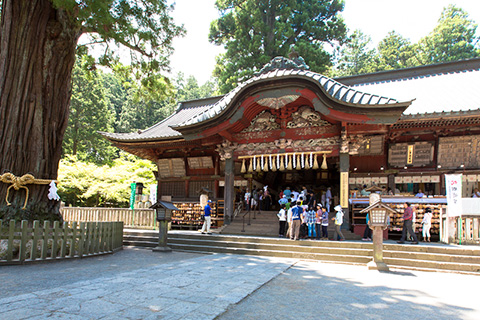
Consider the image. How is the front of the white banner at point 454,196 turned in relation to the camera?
facing the viewer

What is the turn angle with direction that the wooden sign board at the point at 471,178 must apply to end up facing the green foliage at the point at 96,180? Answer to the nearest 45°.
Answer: approximately 90° to its right

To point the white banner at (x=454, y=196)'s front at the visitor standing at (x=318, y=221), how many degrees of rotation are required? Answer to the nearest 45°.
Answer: approximately 90° to its right

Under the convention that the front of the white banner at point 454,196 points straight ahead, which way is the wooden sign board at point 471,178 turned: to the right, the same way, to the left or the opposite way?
the same way

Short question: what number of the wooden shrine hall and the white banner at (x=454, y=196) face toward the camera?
2

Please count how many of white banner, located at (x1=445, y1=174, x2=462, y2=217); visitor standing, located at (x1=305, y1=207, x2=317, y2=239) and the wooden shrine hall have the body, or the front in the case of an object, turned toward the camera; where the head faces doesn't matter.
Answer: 2

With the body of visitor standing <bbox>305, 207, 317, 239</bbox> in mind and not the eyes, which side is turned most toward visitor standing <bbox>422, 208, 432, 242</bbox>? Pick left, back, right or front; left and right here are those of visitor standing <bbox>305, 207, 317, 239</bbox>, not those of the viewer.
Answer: right

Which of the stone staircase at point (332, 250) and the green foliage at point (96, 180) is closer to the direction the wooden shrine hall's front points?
the stone staircase

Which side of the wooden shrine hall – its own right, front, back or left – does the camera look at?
front

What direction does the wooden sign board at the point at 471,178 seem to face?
toward the camera

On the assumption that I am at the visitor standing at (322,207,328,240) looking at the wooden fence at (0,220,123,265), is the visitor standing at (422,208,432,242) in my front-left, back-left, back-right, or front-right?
back-left

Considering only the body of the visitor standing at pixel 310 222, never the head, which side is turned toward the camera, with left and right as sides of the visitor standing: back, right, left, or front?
back

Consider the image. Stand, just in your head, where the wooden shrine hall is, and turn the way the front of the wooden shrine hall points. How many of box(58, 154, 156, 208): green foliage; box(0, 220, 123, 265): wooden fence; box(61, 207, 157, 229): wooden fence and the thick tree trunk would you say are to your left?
0

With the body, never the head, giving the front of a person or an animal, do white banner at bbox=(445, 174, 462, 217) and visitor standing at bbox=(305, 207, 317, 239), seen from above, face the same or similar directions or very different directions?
very different directions

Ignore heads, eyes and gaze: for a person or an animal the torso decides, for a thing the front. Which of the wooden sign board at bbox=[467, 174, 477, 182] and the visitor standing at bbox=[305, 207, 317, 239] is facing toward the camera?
the wooden sign board

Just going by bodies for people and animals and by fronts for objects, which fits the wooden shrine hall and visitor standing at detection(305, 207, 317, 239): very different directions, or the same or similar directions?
very different directions

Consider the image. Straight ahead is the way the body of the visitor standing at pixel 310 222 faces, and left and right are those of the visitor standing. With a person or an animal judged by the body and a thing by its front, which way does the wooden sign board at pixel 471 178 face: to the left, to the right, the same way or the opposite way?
the opposite way

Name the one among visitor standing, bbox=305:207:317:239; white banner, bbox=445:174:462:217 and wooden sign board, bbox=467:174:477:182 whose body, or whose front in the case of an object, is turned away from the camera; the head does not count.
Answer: the visitor standing

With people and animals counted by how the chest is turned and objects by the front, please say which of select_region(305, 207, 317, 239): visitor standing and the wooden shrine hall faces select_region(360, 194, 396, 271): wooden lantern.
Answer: the wooden shrine hall
